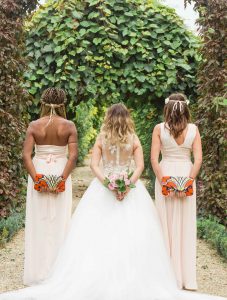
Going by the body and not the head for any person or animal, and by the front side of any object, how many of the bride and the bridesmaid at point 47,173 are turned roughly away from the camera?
2

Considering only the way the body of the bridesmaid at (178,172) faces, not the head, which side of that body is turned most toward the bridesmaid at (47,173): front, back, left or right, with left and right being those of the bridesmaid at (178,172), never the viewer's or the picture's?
left

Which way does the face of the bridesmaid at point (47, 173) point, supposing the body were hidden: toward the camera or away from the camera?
away from the camera

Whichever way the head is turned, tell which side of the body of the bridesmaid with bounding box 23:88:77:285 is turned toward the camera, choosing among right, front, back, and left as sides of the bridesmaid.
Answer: back

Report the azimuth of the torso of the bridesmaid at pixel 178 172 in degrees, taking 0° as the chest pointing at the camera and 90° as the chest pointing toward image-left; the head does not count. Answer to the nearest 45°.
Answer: approximately 180°

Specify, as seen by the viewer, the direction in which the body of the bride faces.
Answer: away from the camera

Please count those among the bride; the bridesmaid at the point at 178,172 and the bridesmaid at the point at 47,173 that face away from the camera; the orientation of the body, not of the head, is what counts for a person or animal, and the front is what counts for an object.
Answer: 3

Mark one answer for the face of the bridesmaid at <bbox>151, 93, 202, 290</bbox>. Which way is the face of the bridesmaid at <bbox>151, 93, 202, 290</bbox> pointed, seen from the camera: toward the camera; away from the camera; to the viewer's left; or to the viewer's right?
away from the camera

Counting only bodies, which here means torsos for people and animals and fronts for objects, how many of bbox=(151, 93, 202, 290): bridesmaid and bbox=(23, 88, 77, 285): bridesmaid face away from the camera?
2
